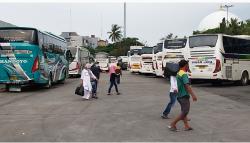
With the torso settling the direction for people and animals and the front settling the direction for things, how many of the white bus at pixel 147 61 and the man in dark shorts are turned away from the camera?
1

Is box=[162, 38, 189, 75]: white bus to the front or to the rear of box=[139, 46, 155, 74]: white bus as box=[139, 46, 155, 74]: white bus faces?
to the rear

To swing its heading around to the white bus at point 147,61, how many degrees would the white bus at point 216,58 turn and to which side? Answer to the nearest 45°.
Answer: approximately 90° to its left

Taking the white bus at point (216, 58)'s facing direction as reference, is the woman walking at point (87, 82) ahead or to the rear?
to the rear

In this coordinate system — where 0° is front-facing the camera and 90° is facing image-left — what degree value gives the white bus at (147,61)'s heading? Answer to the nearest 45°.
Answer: approximately 180°

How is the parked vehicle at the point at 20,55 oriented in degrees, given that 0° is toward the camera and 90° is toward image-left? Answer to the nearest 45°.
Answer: approximately 225°

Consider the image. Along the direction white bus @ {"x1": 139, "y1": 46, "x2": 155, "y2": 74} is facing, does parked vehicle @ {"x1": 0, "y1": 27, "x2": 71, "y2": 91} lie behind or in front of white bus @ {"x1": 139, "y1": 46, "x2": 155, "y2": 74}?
behind

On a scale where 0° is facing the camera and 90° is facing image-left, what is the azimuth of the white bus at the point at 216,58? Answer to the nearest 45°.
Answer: approximately 225°
